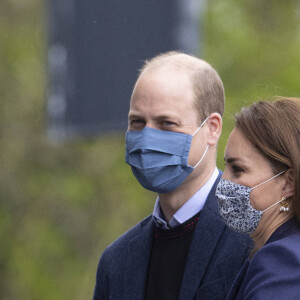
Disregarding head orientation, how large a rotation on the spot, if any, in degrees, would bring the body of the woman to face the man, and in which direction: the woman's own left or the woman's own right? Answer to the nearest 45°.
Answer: approximately 45° to the woman's own right

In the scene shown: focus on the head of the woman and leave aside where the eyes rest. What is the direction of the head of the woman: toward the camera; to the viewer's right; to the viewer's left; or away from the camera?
to the viewer's left

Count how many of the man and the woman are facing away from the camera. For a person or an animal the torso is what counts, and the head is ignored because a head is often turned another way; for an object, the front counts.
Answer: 0

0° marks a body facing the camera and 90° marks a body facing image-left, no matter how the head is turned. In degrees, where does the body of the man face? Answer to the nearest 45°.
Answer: approximately 45°

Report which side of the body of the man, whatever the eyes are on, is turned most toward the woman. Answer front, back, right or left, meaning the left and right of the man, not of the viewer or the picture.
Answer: left
